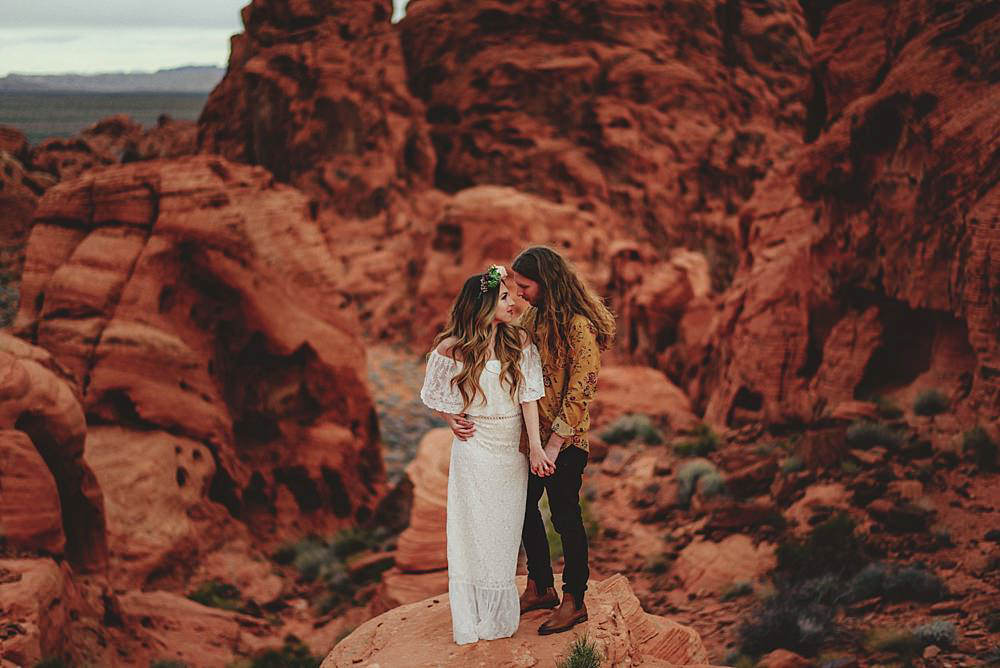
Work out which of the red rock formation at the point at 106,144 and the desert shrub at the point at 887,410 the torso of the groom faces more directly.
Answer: the red rock formation

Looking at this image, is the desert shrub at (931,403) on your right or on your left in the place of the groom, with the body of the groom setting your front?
on your right

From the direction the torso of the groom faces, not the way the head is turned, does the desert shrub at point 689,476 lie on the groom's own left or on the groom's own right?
on the groom's own right

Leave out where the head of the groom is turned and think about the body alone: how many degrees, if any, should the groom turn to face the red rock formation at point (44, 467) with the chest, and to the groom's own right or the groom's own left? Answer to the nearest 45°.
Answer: approximately 45° to the groom's own right

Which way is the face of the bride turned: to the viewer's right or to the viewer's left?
to the viewer's right

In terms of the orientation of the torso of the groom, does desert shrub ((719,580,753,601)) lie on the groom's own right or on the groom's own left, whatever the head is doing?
on the groom's own right

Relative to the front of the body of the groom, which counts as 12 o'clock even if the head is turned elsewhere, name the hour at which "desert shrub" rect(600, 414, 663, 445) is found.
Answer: The desert shrub is roughly at 3 o'clock from the groom.

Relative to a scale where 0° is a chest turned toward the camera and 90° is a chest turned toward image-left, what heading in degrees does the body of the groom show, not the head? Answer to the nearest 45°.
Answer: approximately 90°

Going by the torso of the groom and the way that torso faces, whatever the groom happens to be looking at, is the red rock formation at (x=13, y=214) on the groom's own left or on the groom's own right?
on the groom's own right

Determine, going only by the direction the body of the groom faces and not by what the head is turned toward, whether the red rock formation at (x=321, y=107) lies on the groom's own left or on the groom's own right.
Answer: on the groom's own right
